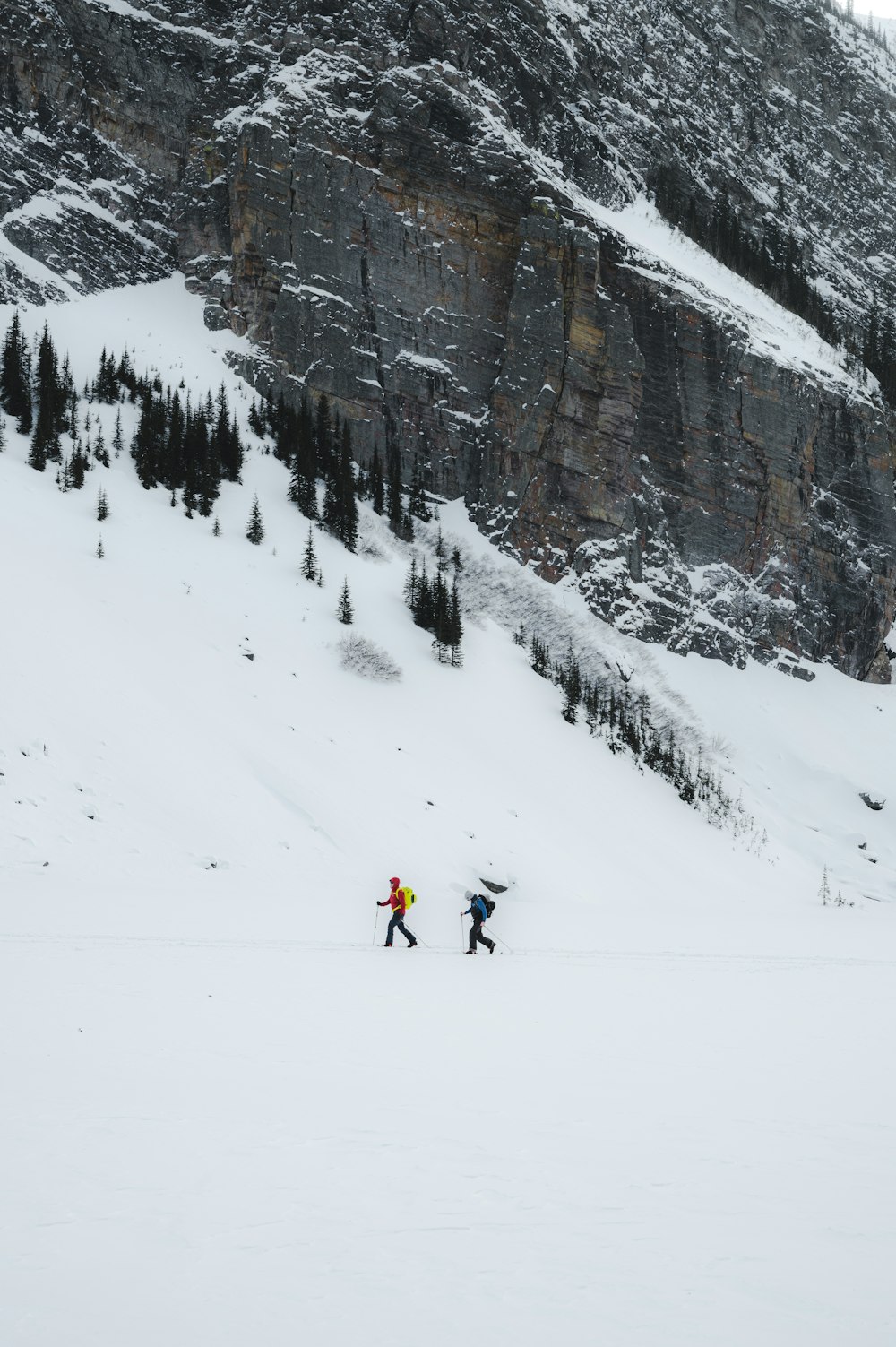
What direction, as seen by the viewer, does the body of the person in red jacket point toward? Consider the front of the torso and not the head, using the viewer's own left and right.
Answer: facing to the left of the viewer

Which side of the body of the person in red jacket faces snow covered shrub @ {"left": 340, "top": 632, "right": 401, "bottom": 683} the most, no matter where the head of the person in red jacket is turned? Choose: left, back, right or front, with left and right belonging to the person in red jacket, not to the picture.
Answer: right

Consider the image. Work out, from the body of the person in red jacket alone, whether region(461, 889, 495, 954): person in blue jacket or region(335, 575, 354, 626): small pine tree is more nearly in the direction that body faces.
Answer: the small pine tree

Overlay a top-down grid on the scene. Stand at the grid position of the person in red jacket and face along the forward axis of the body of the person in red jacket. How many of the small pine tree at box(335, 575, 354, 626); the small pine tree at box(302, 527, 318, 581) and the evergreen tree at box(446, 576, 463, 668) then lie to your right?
3

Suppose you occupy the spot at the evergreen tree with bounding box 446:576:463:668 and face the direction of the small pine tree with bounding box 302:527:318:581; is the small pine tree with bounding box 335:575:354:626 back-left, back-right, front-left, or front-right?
front-left

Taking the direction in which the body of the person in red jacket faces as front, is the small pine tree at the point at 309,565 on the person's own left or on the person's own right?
on the person's own right
